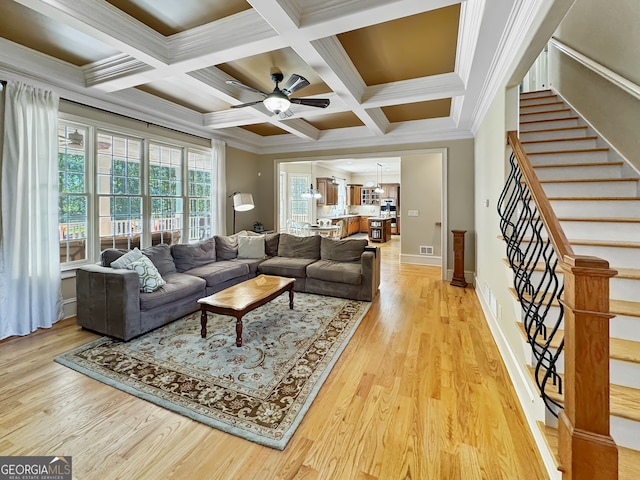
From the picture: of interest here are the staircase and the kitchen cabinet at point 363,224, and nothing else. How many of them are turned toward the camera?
2

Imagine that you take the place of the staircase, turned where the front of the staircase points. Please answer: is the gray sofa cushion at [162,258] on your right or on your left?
on your right

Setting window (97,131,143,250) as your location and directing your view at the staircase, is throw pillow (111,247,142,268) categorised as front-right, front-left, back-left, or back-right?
front-right

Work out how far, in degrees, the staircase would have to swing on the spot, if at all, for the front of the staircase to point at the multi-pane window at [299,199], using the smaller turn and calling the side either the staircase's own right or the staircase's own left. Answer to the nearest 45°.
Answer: approximately 135° to the staircase's own right

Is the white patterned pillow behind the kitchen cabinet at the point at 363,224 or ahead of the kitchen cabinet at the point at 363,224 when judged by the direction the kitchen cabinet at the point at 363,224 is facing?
ahead

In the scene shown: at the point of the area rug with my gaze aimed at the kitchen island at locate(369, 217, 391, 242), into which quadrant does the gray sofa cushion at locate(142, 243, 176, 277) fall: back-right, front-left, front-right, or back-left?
front-left

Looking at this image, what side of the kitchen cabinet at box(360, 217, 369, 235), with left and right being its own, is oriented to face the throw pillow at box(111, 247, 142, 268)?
front

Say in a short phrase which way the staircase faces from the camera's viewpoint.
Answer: facing the viewer

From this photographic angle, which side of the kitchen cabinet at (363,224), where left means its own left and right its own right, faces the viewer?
front
